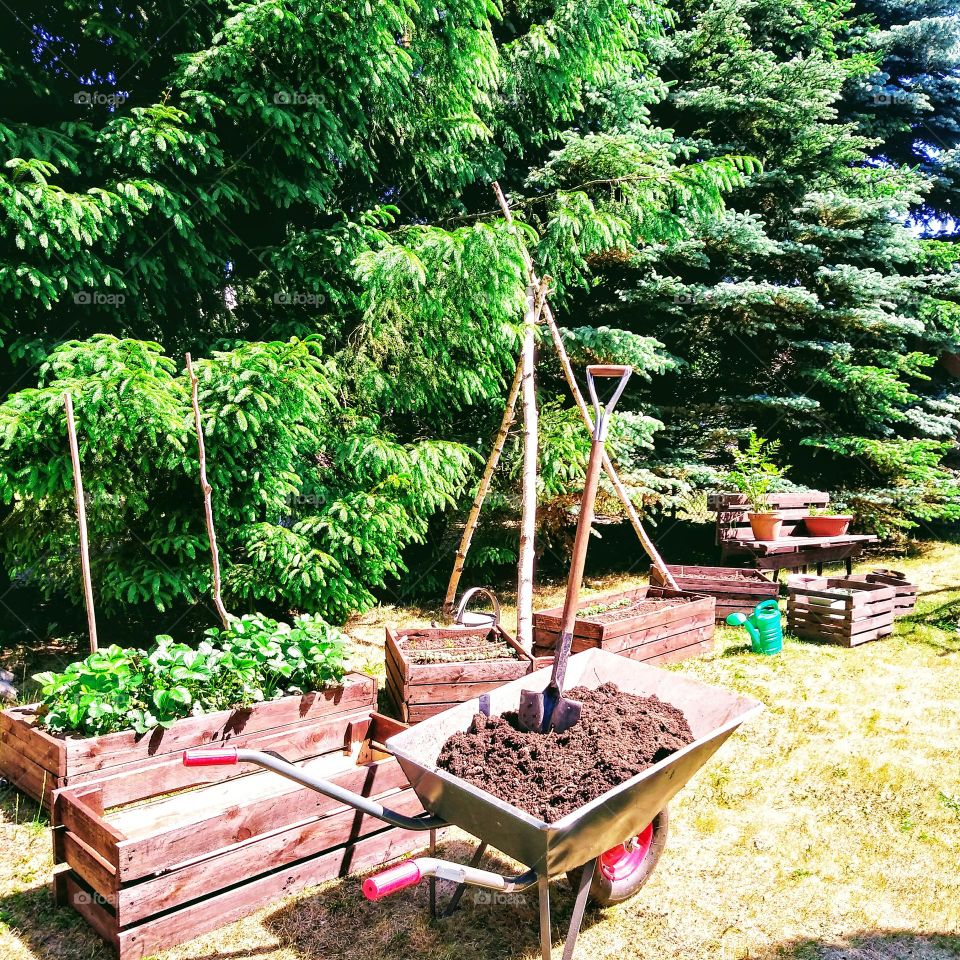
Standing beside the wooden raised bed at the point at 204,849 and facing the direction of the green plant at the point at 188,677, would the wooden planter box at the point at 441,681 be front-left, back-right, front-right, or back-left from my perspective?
front-right

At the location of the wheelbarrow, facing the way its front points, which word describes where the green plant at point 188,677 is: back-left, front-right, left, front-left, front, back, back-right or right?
left

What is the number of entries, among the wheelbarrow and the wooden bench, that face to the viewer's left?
0

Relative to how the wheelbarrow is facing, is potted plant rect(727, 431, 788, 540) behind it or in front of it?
in front

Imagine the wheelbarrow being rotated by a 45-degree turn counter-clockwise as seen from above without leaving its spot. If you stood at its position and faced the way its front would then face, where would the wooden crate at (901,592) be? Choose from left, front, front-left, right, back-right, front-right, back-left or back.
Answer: front-right

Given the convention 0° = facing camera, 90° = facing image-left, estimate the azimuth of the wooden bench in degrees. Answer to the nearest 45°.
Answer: approximately 315°

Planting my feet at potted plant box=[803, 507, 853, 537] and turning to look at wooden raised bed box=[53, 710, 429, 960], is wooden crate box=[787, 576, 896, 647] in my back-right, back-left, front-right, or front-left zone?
front-left

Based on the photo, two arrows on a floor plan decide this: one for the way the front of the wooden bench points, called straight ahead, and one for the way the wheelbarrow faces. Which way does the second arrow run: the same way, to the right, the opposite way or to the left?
to the left

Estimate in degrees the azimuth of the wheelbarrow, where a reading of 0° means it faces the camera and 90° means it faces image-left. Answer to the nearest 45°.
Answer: approximately 225°

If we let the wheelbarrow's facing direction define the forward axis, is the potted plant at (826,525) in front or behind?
in front
